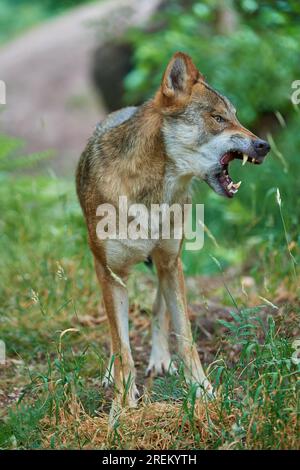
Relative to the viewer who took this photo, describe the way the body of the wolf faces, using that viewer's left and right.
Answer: facing the viewer
